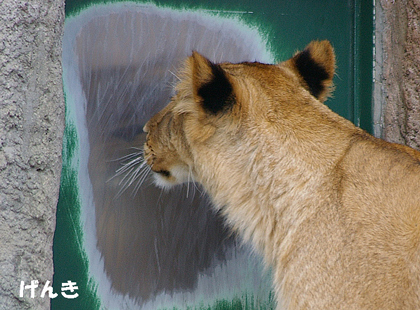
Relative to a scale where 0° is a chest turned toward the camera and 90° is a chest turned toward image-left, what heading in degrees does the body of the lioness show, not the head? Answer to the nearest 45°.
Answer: approximately 135°
